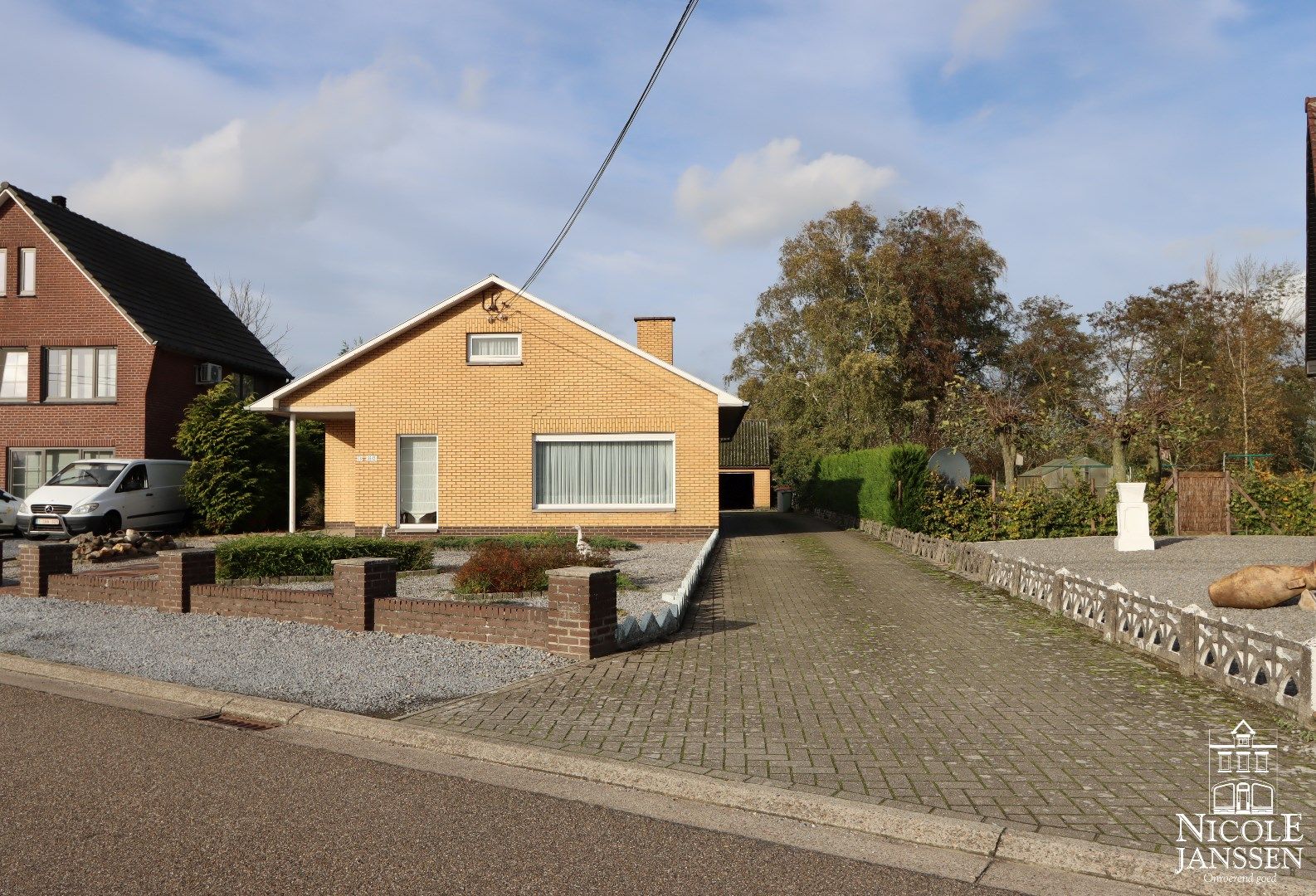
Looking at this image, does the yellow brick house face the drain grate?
yes

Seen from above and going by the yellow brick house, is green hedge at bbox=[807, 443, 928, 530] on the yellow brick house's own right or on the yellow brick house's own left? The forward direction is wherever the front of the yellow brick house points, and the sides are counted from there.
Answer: on the yellow brick house's own left

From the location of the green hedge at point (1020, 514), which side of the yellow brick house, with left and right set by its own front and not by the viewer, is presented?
left

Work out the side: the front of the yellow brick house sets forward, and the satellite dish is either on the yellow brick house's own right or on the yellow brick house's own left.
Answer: on the yellow brick house's own left

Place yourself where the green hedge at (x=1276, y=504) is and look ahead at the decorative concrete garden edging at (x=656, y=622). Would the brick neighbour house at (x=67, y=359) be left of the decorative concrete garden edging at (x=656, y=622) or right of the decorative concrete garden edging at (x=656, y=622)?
right

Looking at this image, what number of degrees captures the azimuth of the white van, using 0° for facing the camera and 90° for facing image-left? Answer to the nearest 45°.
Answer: approximately 45°

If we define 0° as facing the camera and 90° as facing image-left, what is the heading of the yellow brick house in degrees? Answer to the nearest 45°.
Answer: approximately 0°

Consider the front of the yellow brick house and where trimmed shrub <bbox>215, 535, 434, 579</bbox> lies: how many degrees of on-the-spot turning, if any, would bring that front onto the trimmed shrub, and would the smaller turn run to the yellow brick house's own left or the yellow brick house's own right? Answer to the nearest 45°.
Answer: approximately 45° to the yellow brick house's own right

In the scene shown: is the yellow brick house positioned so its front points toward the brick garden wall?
yes

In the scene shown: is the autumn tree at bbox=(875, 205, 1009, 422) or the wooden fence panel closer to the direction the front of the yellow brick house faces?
the wooden fence panel

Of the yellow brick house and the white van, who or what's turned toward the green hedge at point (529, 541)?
the yellow brick house

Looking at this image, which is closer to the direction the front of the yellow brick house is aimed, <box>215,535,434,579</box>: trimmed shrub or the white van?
the trimmed shrub

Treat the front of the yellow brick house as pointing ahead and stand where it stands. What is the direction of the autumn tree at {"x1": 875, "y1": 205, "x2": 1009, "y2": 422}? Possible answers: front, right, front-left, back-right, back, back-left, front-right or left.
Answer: back-left
